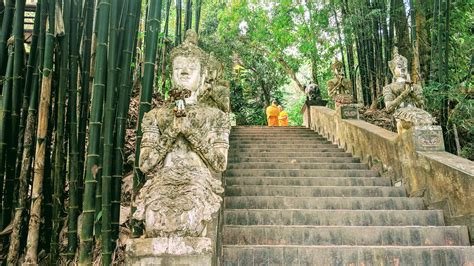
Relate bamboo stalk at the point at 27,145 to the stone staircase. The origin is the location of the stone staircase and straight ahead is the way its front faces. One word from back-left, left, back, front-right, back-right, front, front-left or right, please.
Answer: front-right

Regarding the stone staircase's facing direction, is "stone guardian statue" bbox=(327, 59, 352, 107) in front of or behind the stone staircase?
behind

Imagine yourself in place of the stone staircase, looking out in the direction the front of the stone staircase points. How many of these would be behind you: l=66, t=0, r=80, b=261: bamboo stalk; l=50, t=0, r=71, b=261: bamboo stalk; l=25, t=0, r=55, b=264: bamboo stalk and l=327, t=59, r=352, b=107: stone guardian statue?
1

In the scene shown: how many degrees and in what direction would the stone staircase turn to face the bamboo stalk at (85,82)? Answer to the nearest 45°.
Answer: approximately 45° to its right

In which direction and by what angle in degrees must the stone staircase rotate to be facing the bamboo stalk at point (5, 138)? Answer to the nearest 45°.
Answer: approximately 45° to its right

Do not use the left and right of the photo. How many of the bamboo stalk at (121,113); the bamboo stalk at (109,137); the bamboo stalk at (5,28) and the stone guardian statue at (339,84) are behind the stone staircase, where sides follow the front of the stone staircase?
1

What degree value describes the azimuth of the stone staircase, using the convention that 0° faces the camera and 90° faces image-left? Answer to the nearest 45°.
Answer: approximately 0°

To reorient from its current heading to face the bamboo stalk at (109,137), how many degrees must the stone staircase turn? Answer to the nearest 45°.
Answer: approximately 45° to its right

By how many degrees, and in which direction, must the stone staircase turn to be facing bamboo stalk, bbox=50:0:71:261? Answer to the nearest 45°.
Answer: approximately 45° to its right

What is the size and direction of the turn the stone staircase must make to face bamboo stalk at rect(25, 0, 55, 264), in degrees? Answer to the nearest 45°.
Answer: approximately 45° to its right

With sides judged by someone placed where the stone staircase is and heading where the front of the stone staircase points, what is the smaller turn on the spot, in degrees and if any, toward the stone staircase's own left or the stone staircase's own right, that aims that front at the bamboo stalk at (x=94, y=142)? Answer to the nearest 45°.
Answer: approximately 45° to the stone staircase's own right

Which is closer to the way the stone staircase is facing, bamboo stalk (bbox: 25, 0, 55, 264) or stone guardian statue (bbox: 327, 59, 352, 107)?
the bamboo stalk

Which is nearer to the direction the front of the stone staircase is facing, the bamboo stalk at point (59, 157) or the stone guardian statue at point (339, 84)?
the bamboo stalk
